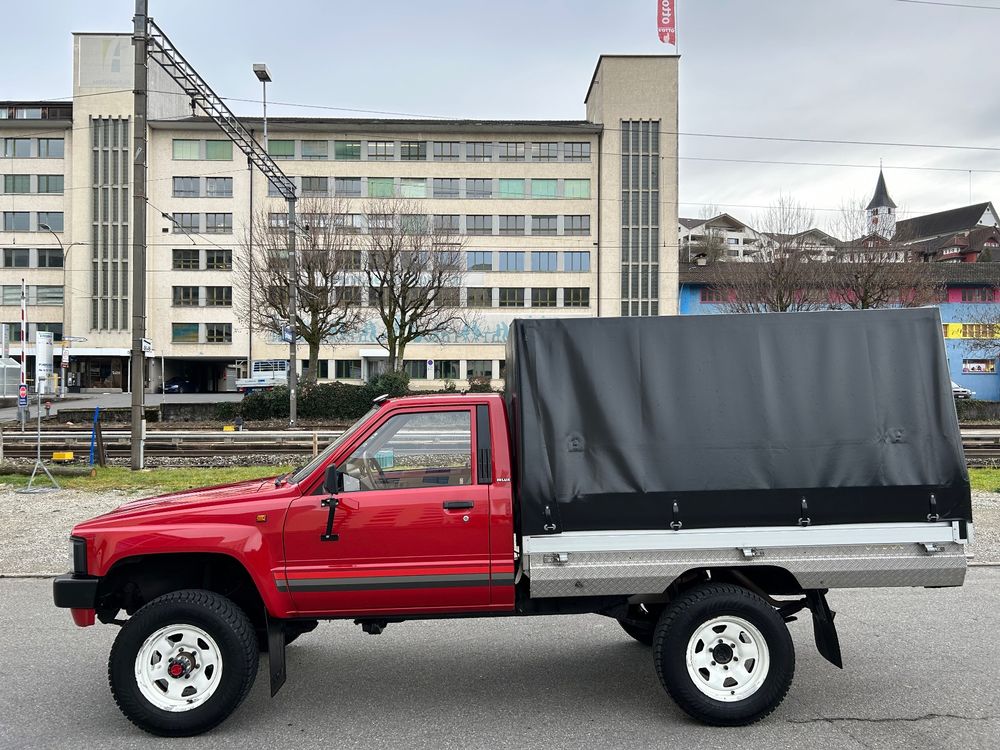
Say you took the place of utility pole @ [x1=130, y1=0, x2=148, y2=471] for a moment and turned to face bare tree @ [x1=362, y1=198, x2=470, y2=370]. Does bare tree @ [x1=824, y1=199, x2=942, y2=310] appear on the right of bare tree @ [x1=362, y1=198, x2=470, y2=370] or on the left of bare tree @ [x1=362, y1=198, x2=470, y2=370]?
right

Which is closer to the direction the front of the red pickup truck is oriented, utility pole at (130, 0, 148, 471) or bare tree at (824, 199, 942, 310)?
the utility pole

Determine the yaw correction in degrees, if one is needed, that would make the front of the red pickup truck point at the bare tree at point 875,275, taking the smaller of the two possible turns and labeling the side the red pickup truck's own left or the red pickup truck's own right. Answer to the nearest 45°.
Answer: approximately 135° to the red pickup truck's own right

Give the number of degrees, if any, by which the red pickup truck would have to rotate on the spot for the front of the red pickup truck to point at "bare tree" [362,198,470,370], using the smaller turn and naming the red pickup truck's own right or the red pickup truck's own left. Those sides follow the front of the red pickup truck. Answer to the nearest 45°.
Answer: approximately 90° to the red pickup truck's own right

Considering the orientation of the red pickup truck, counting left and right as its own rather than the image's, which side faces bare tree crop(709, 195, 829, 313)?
right

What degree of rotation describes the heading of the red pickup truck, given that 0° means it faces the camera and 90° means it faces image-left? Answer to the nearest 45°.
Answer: approximately 90°

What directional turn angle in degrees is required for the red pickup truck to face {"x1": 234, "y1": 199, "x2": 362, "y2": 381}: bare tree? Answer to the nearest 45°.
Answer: approximately 90° to its right

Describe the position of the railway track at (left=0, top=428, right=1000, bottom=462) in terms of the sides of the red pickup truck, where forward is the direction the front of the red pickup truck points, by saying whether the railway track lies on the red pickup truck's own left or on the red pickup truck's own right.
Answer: on the red pickup truck's own right

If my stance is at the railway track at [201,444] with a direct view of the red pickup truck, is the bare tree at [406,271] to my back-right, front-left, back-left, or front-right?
back-left
